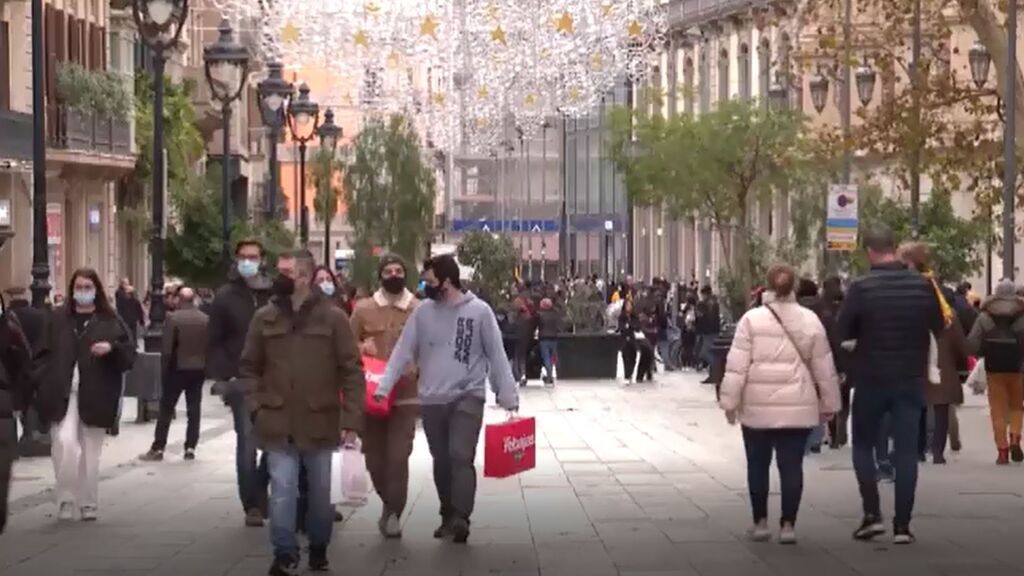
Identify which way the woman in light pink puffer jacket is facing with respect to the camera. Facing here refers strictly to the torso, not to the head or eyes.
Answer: away from the camera

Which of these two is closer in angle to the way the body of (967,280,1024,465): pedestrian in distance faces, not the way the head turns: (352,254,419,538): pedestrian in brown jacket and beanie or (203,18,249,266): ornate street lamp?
the ornate street lamp

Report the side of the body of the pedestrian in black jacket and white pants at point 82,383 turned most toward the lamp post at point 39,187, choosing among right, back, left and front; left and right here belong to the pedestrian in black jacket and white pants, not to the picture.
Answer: back

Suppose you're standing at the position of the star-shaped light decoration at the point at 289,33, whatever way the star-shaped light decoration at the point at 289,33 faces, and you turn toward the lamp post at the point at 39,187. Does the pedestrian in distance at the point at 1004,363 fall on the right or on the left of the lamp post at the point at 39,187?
left

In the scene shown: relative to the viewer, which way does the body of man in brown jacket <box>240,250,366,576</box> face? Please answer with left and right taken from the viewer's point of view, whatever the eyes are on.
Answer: facing the viewer

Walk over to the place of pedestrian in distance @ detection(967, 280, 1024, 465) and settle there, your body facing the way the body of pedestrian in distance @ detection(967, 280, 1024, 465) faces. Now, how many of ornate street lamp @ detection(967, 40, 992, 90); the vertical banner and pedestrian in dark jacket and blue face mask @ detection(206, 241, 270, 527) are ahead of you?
2

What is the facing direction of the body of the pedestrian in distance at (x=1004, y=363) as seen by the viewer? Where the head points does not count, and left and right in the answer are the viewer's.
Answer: facing away from the viewer

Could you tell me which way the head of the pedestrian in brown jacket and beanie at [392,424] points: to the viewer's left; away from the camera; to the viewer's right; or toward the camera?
toward the camera

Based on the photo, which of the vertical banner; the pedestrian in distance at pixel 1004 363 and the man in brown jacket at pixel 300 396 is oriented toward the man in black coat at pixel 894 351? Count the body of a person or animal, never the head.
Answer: the vertical banner

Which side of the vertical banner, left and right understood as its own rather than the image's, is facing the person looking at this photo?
front

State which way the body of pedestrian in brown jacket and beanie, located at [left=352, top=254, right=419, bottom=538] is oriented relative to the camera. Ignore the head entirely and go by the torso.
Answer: toward the camera

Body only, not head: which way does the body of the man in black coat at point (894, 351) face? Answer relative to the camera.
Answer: away from the camera

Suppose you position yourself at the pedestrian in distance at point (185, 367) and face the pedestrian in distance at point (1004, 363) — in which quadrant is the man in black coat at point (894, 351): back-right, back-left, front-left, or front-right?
front-right

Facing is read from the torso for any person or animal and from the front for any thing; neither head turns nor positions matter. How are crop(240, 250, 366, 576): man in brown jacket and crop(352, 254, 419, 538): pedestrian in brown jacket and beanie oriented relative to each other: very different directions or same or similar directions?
same or similar directions

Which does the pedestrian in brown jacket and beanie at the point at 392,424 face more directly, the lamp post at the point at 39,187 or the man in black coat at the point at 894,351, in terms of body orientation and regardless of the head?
the man in black coat

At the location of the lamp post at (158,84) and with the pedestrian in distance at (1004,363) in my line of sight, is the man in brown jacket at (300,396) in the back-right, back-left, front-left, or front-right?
front-right
